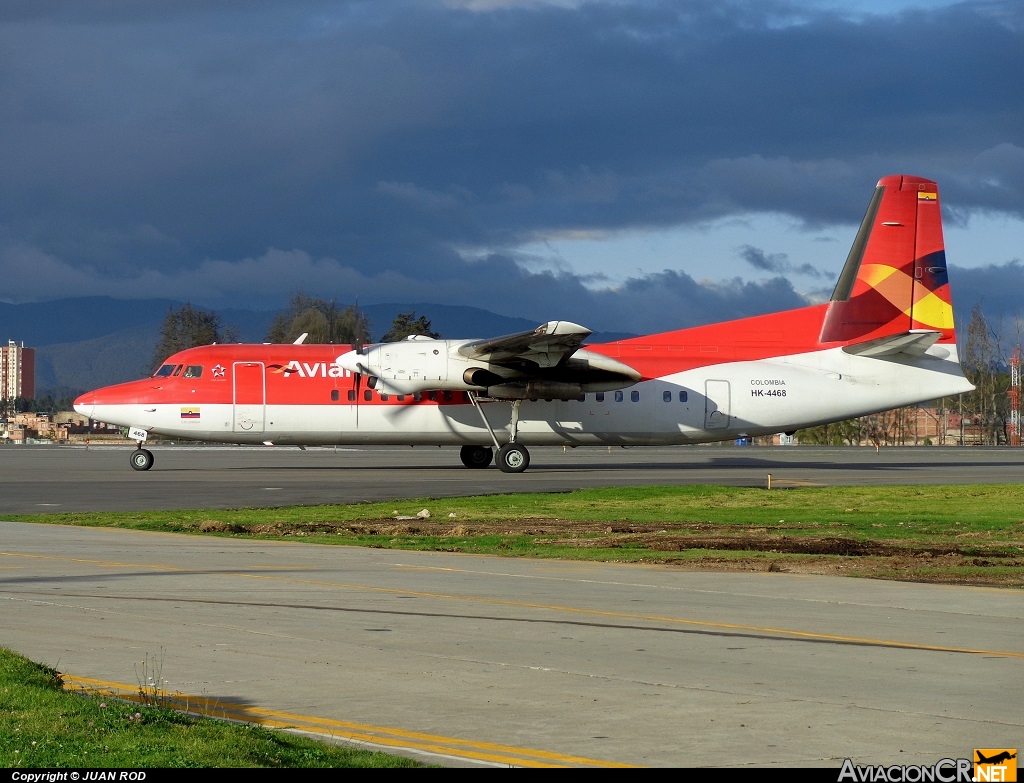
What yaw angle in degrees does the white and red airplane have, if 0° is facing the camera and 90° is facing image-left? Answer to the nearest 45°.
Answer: approximately 90°
